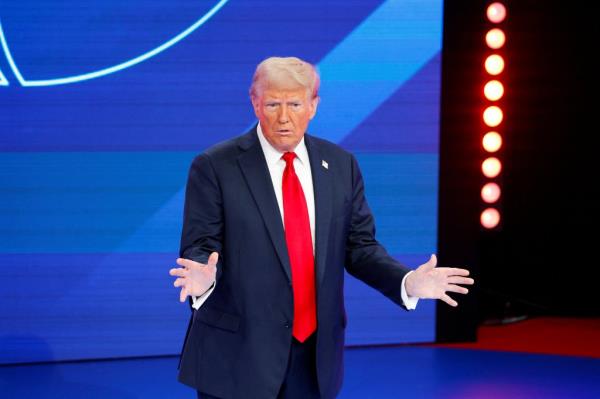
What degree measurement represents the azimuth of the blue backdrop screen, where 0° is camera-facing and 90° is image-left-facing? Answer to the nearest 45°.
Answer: approximately 0°

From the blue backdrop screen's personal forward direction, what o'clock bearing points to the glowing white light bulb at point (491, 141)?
The glowing white light bulb is roughly at 9 o'clock from the blue backdrop screen.

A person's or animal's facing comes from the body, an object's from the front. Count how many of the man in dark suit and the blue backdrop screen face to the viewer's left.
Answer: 0

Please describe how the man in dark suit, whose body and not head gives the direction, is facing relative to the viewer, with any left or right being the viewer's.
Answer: facing the viewer and to the right of the viewer

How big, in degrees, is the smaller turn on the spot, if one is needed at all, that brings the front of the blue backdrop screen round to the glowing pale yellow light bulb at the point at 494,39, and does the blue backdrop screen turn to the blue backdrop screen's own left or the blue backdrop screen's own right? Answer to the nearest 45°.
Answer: approximately 90° to the blue backdrop screen's own left

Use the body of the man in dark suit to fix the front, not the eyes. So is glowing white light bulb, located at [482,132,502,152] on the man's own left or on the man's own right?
on the man's own left

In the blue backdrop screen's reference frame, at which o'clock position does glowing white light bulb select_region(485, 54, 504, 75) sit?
The glowing white light bulb is roughly at 9 o'clock from the blue backdrop screen.

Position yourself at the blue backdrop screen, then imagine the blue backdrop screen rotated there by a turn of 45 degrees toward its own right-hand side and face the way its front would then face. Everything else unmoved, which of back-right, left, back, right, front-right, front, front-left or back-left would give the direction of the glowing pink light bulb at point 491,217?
back-left

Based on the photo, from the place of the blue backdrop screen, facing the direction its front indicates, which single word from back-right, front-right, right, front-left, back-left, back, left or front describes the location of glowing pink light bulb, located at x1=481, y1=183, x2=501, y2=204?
left

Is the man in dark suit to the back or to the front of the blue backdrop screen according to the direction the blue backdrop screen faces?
to the front

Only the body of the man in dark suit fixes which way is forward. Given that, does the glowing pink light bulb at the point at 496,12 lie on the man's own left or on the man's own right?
on the man's own left

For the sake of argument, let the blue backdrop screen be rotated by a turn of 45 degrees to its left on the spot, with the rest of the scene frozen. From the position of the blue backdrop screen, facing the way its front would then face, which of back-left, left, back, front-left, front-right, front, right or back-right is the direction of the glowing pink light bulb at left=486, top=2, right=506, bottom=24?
front-left
